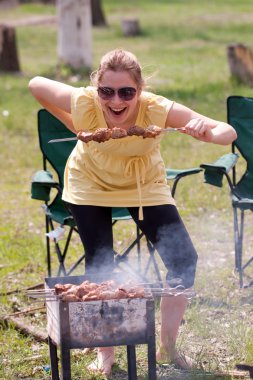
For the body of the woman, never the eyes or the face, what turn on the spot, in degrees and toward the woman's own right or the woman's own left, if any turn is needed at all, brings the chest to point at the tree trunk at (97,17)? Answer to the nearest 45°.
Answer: approximately 180°

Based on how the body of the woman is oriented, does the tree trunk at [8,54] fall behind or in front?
behind

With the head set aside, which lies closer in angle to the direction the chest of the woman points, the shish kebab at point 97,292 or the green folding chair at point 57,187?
the shish kebab

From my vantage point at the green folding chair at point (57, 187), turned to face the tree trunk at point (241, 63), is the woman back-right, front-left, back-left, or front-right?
back-right

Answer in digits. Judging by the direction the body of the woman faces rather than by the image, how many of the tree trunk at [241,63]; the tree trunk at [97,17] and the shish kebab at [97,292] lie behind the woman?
2

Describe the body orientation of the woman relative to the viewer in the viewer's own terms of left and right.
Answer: facing the viewer

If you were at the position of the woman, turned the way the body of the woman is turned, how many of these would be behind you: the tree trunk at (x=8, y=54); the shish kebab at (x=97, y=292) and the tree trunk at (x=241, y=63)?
2

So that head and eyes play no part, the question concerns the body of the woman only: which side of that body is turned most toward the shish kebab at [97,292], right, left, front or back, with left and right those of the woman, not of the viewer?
front
